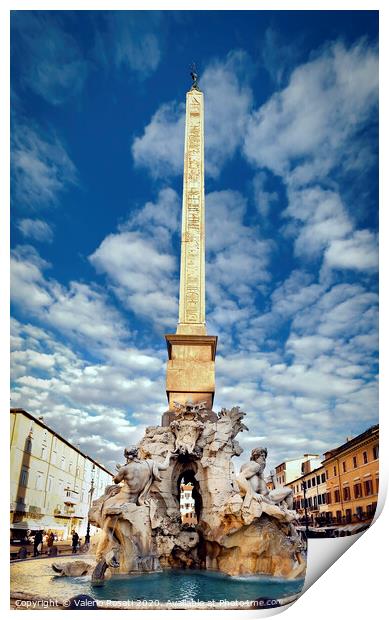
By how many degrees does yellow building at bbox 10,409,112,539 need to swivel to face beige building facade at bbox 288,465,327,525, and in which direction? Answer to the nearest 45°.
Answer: approximately 90° to its left

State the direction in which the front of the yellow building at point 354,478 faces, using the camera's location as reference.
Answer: facing the viewer and to the left of the viewer

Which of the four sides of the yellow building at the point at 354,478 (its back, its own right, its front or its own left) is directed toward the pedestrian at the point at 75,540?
front

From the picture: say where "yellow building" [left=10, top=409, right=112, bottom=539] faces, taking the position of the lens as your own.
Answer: facing the viewer and to the right of the viewer

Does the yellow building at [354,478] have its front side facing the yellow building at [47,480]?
yes

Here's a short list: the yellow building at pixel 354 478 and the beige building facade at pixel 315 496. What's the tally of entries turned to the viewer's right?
0

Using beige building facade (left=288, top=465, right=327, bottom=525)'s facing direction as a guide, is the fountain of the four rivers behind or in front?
in front

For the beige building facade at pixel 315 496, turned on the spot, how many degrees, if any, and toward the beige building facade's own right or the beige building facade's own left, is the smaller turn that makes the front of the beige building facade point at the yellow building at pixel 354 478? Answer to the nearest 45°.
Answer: approximately 45° to the beige building facade's own left
